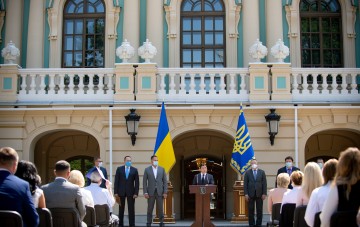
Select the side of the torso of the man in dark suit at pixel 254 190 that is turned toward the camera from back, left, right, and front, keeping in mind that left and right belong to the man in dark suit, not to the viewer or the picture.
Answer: front

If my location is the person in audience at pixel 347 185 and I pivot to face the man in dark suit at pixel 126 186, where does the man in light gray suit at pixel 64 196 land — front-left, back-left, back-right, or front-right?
front-left

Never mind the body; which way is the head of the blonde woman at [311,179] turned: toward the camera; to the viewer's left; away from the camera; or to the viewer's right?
away from the camera

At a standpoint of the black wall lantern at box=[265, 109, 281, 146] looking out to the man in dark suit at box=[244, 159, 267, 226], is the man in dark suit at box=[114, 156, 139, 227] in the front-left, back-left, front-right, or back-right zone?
front-right

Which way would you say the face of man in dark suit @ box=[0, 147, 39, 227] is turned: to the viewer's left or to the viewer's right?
to the viewer's right

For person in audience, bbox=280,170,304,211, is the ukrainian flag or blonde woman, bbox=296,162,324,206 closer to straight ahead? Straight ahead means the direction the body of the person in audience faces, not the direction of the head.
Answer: the ukrainian flag

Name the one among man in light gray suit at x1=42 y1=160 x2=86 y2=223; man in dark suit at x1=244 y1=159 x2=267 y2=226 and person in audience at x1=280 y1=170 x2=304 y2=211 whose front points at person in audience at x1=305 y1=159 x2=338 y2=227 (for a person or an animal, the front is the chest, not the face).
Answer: the man in dark suit

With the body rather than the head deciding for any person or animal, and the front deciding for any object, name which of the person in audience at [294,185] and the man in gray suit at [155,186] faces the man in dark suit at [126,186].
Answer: the person in audience

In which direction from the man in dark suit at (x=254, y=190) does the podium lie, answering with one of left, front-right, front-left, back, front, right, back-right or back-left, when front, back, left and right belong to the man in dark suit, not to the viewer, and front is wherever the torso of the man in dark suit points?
front-right

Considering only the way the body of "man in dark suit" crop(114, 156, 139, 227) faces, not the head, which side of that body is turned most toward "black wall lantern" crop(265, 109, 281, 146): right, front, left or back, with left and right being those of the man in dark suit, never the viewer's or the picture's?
left

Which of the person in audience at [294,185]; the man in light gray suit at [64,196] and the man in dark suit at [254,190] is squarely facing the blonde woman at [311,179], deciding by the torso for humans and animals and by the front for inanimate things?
the man in dark suit

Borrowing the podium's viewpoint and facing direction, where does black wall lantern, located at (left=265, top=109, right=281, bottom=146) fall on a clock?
The black wall lantern is roughly at 7 o'clock from the podium.

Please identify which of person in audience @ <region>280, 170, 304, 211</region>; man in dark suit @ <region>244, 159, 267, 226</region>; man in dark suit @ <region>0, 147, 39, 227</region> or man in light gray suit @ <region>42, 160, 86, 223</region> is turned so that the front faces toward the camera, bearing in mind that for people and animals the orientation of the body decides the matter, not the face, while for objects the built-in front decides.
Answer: man in dark suit @ <region>244, 159, 267, 226</region>

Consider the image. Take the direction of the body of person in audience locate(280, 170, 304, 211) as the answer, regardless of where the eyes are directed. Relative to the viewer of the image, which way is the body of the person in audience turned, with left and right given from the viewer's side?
facing away from the viewer and to the left of the viewer

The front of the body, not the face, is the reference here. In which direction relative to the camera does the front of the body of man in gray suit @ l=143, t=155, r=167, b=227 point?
toward the camera

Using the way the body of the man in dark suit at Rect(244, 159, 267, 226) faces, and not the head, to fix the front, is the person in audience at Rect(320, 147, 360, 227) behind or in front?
in front

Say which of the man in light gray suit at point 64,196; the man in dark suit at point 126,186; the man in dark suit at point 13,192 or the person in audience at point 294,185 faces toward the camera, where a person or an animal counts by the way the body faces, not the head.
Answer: the man in dark suit at point 126,186

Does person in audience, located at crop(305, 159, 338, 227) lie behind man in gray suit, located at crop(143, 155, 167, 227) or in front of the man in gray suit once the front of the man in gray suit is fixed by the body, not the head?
in front

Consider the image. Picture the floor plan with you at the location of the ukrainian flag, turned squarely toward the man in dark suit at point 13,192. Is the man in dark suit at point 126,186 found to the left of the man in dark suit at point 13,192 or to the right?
right

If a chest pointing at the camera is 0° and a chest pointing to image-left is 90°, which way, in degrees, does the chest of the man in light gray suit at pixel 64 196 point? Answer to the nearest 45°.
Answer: approximately 180°

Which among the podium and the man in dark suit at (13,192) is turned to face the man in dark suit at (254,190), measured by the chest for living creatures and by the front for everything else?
the man in dark suit at (13,192)

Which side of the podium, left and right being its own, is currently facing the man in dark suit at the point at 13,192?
front
